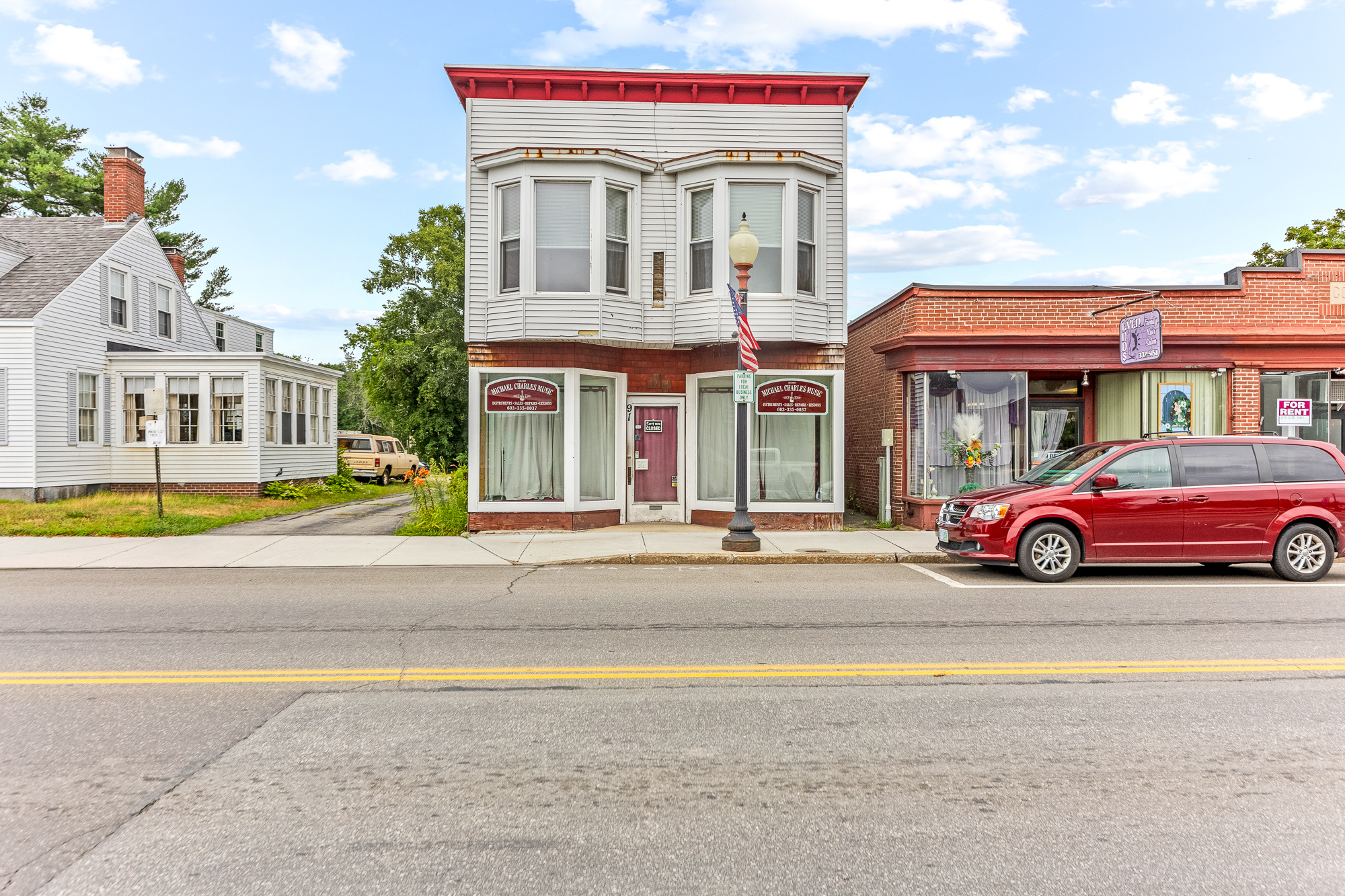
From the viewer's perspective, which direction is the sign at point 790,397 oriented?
toward the camera

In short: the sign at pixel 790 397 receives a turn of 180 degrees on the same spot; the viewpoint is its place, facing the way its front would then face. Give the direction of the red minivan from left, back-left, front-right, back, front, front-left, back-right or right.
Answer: back-right

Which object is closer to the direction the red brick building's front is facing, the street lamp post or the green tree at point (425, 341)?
the street lamp post

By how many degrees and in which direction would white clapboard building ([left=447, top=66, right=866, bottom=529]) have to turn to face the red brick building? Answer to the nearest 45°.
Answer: approximately 90° to its left

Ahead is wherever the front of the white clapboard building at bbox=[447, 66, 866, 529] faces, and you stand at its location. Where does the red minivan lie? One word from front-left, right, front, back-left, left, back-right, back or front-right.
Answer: front-left

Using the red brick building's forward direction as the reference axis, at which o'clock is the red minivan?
The red minivan is roughly at 12 o'clock from the red brick building.

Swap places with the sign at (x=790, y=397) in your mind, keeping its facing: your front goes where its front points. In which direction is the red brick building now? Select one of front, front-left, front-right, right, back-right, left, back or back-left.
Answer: left

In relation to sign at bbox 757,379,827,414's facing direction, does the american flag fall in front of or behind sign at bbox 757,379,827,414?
in front

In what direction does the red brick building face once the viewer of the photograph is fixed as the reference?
facing the viewer

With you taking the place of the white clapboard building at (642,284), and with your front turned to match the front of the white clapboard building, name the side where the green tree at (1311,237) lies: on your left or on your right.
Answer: on your left

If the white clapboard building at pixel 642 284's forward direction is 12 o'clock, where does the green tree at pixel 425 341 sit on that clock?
The green tree is roughly at 5 o'clock from the white clapboard building.

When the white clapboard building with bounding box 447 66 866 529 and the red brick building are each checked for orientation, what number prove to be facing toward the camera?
2

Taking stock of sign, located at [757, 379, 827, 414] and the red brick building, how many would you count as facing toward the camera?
2

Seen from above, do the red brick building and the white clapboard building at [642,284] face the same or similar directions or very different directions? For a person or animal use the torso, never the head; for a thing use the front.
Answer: same or similar directions

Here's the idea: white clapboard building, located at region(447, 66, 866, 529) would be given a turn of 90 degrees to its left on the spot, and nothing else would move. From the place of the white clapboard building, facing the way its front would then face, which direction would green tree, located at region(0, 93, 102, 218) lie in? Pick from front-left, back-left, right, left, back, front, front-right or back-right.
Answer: back-left

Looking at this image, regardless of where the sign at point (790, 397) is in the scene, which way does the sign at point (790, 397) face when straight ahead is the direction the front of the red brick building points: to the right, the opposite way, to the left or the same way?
the same way
